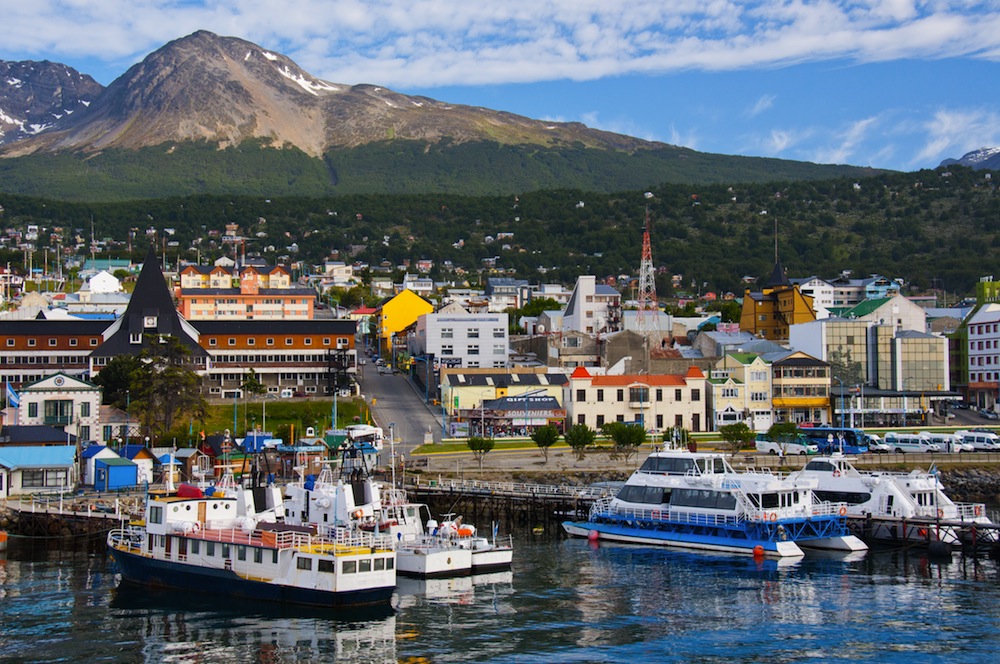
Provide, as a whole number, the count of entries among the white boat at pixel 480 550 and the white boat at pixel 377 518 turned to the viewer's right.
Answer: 0

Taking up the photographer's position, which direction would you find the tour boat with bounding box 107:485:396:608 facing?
facing away from the viewer and to the left of the viewer

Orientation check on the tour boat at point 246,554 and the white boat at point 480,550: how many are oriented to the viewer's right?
0

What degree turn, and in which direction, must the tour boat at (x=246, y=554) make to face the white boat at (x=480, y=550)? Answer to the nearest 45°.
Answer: approximately 135° to its right
